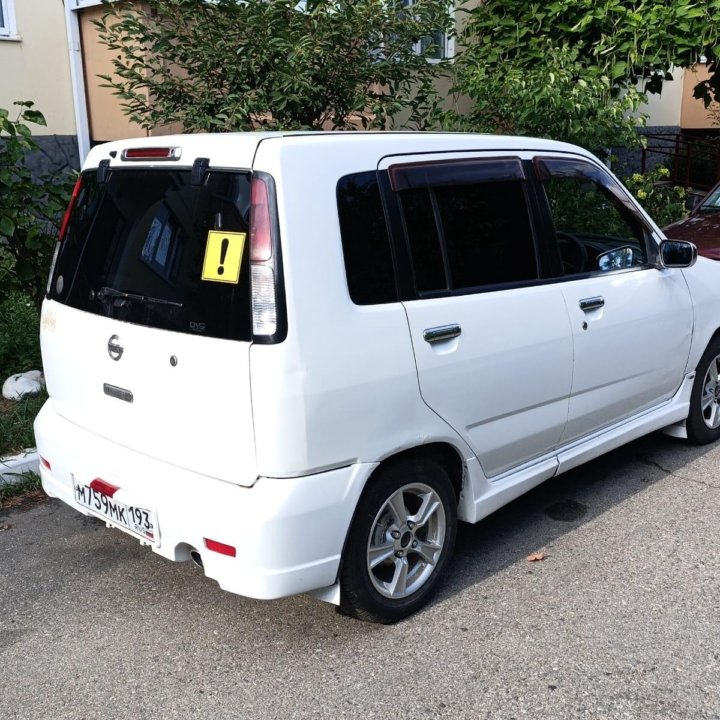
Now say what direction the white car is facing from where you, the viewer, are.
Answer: facing away from the viewer and to the right of the viewer

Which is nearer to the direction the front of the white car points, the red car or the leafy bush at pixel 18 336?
the red car

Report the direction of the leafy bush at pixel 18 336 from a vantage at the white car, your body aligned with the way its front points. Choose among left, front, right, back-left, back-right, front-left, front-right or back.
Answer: left

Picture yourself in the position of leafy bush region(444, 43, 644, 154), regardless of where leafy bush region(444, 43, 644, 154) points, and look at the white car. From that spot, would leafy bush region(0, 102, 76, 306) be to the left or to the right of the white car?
right

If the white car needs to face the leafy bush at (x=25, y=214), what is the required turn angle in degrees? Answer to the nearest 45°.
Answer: approximately 90° to its left

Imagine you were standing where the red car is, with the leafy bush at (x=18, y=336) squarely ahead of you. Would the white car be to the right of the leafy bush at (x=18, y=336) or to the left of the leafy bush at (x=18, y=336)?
left

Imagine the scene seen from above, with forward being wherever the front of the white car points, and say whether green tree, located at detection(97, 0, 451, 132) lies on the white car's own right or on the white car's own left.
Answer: on the white car's own left

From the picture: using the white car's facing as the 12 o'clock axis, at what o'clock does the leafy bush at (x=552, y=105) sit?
The leafy bush is roughly at 11 o'clock from the white car.

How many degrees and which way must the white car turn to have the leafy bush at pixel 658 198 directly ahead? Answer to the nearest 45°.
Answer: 0° — it already faces it
